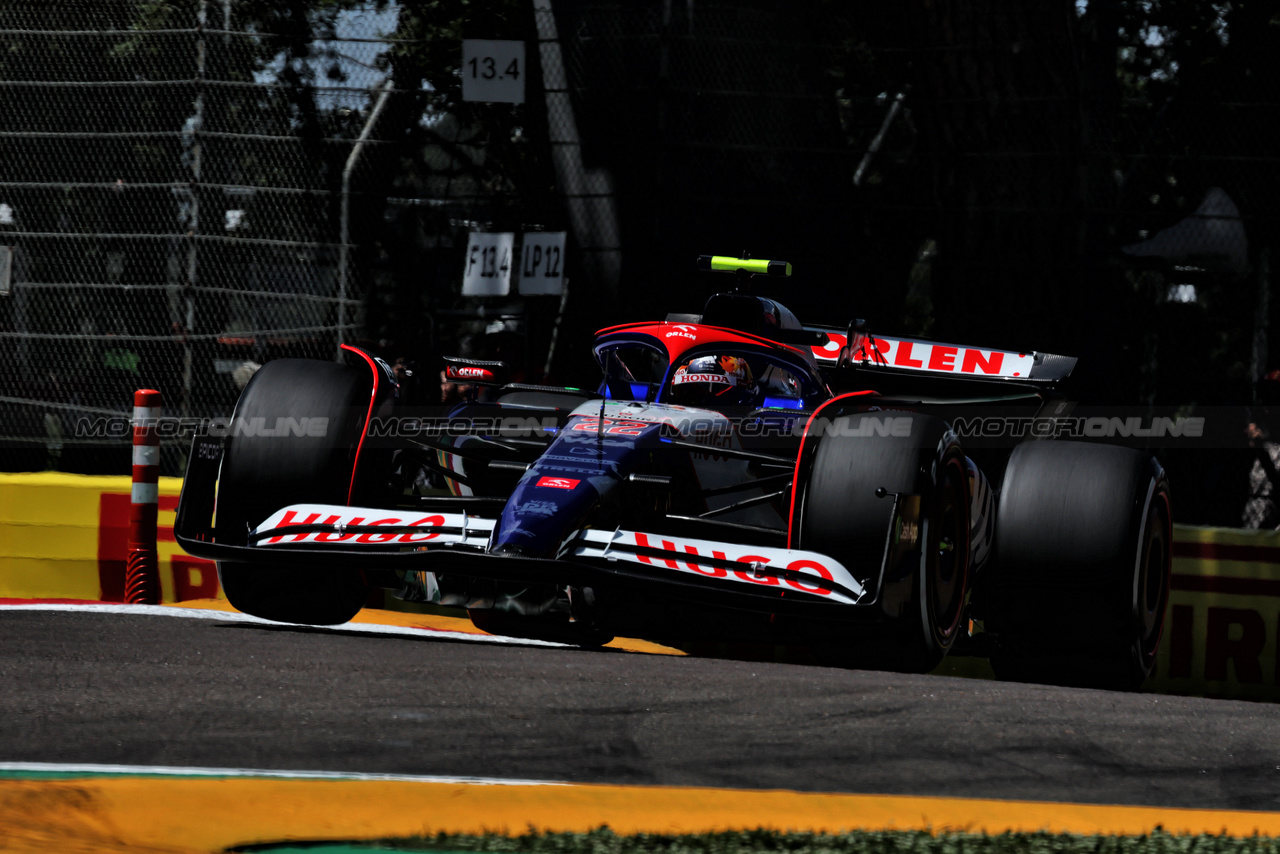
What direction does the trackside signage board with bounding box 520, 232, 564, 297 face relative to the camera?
toward the camera

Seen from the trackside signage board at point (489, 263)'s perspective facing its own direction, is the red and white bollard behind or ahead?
ahead

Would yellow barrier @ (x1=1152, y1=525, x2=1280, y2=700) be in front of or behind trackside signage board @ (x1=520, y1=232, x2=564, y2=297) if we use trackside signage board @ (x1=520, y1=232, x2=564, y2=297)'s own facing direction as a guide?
in front

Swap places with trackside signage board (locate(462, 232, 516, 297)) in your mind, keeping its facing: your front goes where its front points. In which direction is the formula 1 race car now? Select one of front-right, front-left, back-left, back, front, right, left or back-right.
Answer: front

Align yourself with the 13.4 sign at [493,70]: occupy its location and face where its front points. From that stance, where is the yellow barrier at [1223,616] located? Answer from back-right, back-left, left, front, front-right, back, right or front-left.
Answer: front-left

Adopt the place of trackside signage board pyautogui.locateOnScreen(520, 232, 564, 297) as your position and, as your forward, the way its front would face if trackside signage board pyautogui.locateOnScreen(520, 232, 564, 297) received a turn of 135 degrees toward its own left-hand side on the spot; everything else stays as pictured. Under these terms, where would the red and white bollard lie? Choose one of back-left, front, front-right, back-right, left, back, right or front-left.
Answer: back

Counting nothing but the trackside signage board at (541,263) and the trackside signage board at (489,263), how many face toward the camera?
2

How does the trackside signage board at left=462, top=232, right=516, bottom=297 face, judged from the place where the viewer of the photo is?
facing the viewer

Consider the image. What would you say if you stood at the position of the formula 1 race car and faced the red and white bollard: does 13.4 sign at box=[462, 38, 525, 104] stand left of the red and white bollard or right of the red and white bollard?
right
